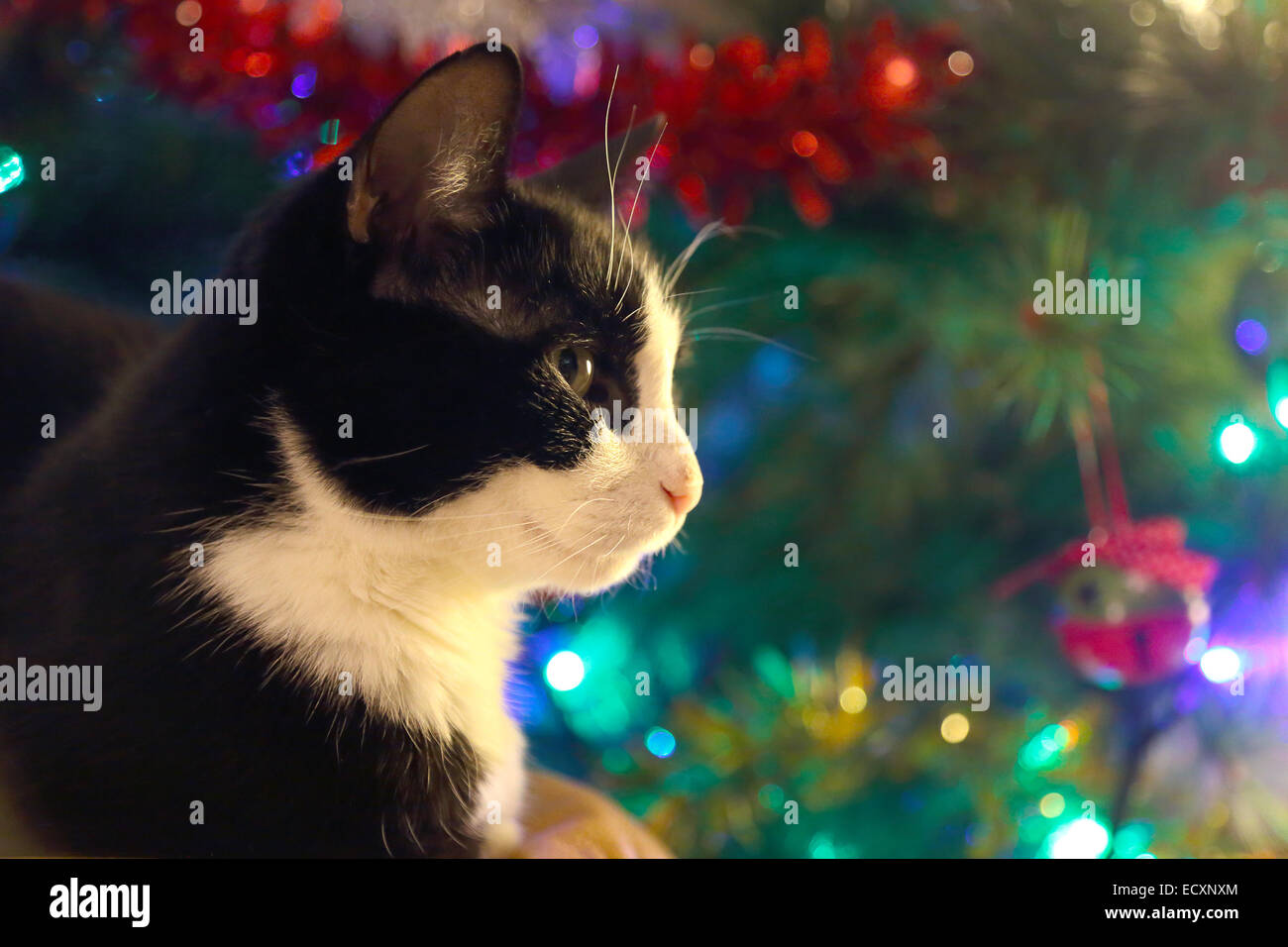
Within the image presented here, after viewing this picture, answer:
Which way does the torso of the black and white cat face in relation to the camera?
to the viewer's right
